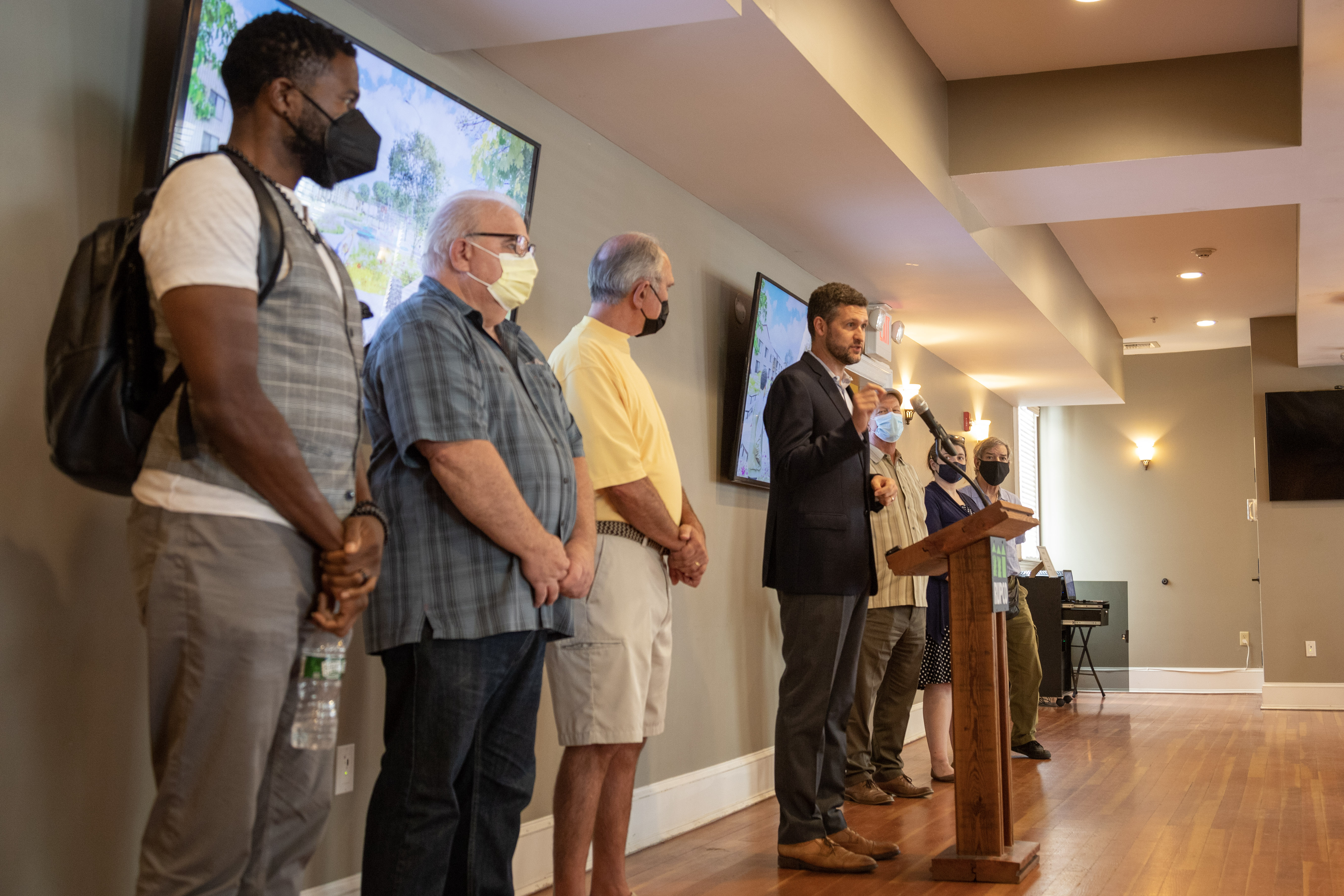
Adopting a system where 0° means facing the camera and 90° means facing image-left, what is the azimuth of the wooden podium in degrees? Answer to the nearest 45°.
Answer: approximately 270°

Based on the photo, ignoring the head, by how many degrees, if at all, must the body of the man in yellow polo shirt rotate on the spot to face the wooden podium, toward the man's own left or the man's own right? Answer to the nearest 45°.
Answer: approximately 45° to the man's own left

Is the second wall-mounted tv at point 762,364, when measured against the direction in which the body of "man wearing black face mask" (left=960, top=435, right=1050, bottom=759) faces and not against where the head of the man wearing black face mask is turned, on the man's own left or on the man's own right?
on the man's own right

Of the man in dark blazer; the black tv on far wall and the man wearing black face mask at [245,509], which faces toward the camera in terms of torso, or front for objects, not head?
the black tv on far wall

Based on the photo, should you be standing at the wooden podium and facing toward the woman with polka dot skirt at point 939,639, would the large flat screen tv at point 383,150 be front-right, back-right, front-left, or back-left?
back-left

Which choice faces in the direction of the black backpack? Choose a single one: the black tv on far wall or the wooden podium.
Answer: the black tv on far wall

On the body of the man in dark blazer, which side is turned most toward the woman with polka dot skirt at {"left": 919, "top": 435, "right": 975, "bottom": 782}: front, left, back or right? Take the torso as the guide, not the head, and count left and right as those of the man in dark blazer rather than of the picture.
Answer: left

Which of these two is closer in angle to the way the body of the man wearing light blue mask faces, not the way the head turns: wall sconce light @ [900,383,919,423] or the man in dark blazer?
the man in dark blazer

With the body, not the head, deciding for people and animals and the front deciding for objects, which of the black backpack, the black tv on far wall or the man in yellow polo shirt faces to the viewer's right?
the man in yellow polo shirt

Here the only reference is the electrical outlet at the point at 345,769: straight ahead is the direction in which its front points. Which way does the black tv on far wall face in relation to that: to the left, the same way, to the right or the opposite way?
to the right

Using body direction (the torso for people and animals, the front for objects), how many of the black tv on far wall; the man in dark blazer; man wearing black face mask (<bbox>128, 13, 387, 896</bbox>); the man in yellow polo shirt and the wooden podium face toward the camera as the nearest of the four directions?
1

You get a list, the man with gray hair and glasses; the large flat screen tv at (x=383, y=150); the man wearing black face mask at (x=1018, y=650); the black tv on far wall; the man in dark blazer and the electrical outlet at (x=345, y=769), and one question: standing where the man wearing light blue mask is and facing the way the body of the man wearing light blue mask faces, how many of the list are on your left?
2

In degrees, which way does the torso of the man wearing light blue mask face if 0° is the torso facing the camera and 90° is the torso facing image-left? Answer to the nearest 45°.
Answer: approximately 315°

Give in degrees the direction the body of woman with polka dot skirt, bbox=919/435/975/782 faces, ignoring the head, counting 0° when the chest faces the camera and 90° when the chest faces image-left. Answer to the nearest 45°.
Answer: approximately 315°

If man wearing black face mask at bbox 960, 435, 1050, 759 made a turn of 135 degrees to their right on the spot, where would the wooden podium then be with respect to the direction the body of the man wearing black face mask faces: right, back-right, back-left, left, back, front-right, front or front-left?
left

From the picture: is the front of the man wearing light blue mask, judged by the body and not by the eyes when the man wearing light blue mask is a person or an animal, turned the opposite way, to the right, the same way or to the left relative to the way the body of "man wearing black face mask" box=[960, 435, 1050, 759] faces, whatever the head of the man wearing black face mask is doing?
the same way

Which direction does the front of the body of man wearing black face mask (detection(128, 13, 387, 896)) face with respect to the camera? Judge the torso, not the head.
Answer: to the viewer's right

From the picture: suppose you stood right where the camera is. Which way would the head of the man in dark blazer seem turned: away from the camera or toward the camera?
toward the camera

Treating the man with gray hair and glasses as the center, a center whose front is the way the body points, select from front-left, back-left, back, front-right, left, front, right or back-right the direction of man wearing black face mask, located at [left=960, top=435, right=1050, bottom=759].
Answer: left
